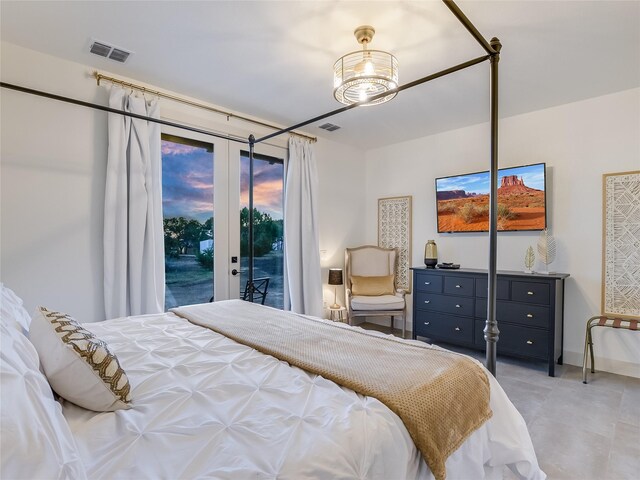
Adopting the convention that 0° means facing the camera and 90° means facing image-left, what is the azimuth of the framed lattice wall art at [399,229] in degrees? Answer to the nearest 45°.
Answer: approximately 45°

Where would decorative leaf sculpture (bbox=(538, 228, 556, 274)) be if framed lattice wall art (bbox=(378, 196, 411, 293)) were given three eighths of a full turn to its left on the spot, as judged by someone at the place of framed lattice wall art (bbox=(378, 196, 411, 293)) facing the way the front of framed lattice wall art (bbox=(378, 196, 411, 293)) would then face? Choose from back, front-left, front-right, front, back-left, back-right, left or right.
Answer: front-right

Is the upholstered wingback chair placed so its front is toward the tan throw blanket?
yes

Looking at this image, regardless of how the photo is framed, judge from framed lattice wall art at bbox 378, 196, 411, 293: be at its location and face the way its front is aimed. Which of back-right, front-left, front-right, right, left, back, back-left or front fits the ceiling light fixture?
front-left

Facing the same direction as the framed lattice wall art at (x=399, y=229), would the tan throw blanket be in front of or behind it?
in front

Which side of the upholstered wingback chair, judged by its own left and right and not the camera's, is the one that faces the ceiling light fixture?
front

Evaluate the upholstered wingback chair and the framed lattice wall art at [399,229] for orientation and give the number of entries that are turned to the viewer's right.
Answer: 0

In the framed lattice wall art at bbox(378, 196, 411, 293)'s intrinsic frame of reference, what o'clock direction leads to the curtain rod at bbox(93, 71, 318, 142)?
The curtain rod is roughly at 12 o'clock from the framed lattice wall art.

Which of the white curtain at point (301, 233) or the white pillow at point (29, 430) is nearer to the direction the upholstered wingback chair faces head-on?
the white pillow

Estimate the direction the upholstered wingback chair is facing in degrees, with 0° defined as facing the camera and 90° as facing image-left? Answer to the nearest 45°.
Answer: approximately 0°

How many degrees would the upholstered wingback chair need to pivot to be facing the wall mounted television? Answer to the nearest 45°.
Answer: approximately 90° to its left

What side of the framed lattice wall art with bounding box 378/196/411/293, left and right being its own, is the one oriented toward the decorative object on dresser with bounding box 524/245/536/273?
left

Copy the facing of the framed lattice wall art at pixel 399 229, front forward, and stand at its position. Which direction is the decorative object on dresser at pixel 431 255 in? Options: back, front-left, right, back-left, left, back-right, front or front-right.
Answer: left
